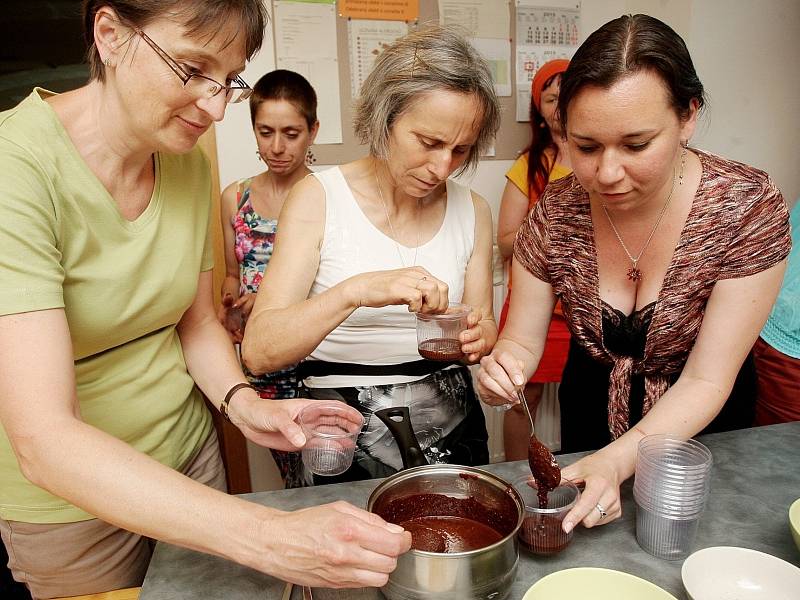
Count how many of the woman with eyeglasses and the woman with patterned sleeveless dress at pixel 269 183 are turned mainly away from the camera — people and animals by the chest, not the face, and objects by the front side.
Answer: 0

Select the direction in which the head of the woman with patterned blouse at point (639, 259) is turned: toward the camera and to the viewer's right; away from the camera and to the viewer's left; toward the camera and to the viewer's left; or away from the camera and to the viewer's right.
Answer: toward the camera and to the viewer's left

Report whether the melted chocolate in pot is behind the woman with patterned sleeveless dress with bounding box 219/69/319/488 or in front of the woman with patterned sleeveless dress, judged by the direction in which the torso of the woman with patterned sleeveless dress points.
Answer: in front

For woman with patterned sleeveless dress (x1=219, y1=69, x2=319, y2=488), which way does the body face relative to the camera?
toward the camera

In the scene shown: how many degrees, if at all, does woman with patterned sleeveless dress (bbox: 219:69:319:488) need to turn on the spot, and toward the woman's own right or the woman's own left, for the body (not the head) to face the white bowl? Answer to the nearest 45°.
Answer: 0° — they already face it

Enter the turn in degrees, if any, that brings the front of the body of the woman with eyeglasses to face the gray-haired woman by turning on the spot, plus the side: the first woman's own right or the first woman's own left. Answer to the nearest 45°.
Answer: approximately 90° to the first woman's own left

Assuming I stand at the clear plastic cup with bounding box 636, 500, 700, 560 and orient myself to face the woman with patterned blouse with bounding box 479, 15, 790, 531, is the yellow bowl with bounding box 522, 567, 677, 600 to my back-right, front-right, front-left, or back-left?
back-left

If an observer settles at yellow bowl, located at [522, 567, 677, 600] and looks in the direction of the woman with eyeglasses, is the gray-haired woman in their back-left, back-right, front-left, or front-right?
front-right

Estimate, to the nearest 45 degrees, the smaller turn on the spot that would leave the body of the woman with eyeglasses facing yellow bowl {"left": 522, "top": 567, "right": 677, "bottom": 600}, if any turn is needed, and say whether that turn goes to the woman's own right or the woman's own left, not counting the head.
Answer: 0° — they already face it

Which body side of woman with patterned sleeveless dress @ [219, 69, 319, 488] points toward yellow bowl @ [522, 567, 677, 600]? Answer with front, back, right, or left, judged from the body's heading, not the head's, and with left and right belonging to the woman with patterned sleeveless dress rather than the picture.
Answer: front

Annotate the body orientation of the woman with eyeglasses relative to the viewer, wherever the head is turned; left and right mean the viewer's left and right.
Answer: facing the viewer and to the right of the viewer

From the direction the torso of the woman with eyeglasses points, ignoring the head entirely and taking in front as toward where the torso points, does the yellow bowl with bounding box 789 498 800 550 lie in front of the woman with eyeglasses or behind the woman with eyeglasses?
in front

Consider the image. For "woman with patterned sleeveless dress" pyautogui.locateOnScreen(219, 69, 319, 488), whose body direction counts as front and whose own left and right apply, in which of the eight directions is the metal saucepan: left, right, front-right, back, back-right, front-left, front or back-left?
front

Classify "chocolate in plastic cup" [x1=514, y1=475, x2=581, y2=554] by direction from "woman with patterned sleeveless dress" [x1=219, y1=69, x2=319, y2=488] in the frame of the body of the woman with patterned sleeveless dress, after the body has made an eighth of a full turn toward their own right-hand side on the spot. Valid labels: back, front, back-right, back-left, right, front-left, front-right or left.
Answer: front-left
